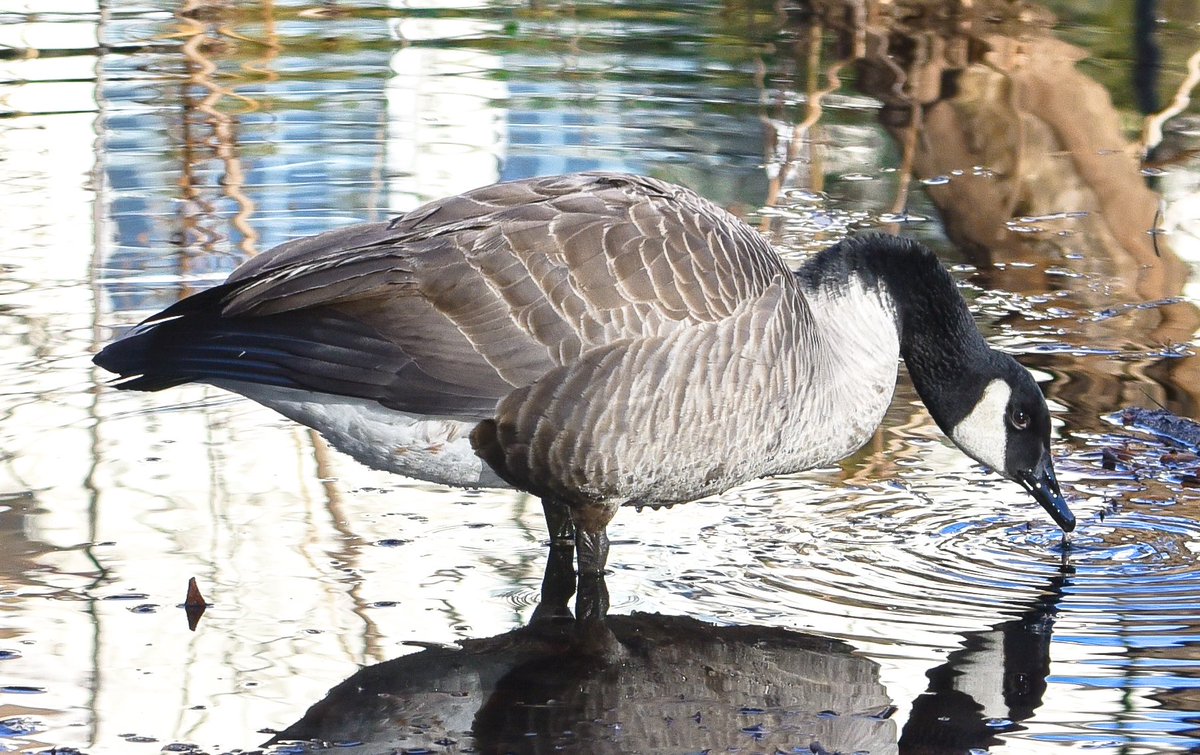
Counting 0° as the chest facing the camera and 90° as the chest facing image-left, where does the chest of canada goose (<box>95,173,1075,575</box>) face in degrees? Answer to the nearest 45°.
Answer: approximately 270°
